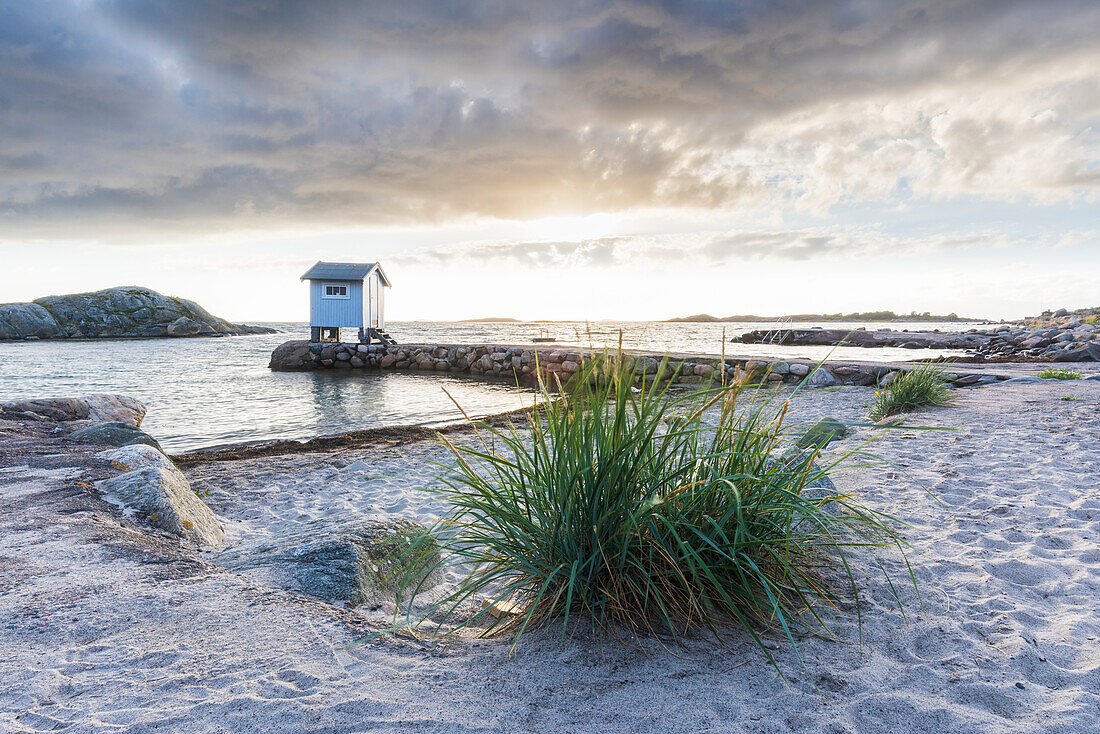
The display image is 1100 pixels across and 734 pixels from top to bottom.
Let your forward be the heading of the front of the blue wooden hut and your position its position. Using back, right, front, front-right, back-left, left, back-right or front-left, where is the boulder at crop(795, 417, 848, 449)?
front-right

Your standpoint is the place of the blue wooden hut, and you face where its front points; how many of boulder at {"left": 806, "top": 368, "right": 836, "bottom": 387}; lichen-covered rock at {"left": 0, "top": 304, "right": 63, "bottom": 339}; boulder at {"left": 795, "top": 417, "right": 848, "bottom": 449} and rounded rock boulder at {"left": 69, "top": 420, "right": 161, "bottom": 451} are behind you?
1

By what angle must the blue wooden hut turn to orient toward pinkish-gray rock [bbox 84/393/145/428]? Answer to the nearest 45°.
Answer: approximately 45° to its right

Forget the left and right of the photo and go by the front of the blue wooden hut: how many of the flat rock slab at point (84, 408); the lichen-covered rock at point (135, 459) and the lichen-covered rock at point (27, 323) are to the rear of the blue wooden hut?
1

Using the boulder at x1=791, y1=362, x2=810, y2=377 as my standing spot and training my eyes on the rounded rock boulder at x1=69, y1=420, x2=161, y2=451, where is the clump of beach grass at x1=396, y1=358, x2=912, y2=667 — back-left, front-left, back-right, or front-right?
front-left

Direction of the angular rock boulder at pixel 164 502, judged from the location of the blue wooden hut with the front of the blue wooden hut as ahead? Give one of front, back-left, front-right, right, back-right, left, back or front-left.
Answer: front-right

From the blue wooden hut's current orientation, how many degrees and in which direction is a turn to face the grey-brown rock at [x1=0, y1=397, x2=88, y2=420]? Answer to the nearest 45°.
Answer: approximately 45° to its right

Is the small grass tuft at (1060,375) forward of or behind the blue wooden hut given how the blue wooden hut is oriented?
forward

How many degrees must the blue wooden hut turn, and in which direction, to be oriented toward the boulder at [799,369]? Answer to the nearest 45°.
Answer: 0° — it already faces it

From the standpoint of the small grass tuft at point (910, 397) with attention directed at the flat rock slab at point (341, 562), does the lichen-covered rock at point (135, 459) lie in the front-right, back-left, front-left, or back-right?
front-right

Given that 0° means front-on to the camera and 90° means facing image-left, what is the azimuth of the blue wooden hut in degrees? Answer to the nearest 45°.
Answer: approximately 315°

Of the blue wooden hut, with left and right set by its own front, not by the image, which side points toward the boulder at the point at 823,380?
front

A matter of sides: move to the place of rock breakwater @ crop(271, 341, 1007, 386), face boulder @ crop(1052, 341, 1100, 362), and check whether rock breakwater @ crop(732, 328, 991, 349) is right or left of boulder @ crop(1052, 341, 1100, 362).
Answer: left
